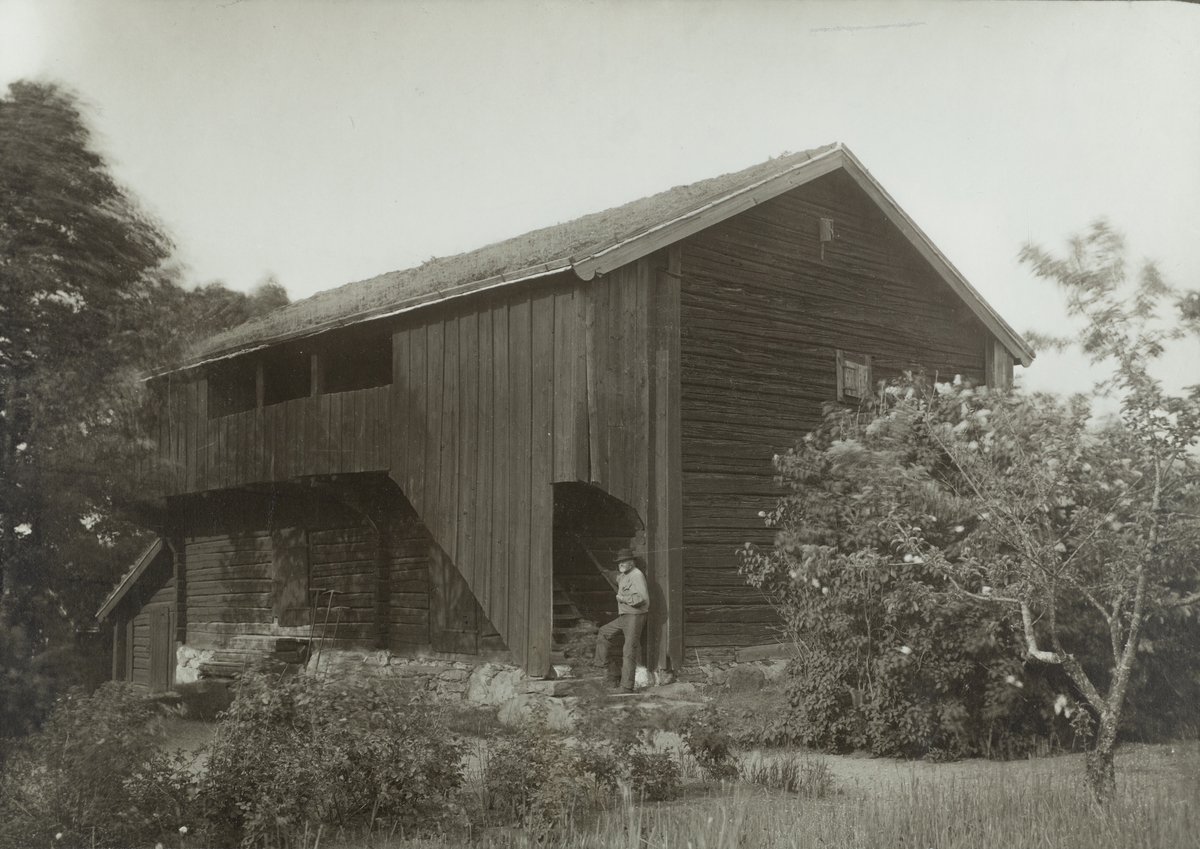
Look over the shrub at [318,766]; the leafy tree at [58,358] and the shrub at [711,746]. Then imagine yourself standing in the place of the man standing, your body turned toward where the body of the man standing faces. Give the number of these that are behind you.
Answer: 0

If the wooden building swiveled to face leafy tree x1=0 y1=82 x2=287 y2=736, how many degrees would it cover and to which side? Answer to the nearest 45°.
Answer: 0° — it already faces it

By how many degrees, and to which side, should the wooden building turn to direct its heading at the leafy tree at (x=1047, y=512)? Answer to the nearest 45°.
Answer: approximately 90° to its left

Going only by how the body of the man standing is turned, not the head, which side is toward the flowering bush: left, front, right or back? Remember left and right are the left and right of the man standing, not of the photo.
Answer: left

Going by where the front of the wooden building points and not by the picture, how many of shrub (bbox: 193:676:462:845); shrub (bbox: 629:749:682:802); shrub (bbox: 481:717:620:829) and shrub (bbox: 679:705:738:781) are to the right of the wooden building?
0

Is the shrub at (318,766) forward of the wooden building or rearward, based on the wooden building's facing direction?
forward

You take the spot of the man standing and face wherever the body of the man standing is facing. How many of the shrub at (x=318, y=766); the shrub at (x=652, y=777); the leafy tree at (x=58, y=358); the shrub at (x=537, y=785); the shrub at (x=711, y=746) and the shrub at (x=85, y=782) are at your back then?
0

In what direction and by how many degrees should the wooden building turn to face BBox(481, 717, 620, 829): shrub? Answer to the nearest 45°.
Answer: approximately 45° to its left

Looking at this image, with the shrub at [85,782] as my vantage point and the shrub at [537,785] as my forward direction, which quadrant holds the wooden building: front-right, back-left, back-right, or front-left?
front-left

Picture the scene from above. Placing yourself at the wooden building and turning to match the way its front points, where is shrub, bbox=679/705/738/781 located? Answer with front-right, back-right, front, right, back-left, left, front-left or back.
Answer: front-left

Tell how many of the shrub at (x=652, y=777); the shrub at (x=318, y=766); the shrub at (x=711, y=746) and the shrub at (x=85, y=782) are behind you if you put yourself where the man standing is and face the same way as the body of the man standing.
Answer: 0

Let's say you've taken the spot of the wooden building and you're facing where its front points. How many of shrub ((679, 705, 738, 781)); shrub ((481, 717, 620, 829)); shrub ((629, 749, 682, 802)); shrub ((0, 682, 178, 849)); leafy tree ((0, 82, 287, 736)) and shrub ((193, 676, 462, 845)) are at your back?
0

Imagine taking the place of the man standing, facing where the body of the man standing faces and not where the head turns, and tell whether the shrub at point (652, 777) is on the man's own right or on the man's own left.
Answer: on the man's own left

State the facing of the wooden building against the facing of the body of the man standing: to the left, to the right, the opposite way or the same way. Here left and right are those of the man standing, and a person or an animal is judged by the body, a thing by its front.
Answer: the same way

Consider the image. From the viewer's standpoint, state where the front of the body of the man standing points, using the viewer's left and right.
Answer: facing the viewer and to the left of the viewer
